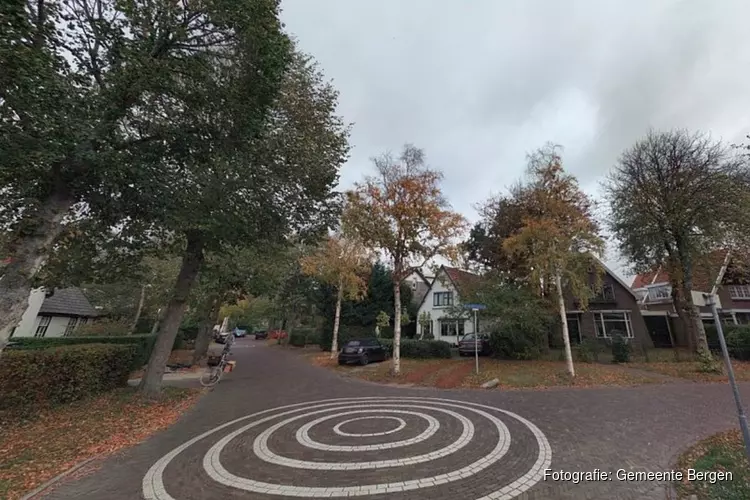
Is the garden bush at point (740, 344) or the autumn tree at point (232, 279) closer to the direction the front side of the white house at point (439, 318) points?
the autumn tree

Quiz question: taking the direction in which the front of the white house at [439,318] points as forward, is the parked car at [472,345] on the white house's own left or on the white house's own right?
on the white house's own left

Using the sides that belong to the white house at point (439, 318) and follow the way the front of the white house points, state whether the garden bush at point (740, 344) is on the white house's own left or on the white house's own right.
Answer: on the white house's own left

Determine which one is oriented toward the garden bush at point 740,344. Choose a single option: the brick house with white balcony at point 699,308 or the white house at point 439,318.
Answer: the brick house with white balcony

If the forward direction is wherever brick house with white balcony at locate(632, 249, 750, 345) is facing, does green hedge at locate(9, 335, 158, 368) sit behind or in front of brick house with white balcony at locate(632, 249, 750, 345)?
in front

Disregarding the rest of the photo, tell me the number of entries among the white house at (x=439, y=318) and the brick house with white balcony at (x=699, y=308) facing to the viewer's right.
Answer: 0

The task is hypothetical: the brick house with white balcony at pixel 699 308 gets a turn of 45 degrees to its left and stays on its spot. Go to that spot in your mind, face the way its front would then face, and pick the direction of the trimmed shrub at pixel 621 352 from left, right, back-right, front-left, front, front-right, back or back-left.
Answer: front-right

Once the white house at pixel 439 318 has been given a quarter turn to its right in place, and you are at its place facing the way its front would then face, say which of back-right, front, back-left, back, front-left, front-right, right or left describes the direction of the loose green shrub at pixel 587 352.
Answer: back

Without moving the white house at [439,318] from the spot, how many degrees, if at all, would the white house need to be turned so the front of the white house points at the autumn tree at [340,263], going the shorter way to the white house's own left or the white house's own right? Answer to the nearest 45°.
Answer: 0° — it already faces it

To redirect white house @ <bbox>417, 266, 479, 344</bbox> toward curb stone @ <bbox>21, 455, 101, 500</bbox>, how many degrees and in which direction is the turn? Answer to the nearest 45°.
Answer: approximately 45° to its left

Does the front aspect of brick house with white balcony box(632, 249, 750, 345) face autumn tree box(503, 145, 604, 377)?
no

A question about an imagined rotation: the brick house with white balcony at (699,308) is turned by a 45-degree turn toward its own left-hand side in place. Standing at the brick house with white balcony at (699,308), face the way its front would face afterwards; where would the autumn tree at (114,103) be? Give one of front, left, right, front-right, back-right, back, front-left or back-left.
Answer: front-right

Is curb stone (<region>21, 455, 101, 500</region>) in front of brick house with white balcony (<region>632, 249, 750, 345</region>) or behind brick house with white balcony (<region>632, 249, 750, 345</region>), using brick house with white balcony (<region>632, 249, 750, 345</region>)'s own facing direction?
in front

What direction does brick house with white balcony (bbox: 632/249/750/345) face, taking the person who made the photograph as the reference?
facing the viewer

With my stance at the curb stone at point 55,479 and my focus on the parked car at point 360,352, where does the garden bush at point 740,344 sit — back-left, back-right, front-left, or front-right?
front-right
